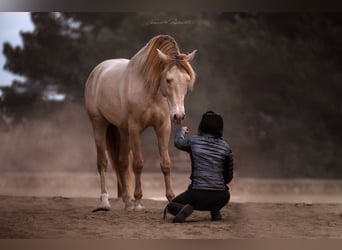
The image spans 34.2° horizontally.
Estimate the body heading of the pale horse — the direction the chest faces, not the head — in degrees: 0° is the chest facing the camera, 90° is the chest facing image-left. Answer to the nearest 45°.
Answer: approximately 315°
